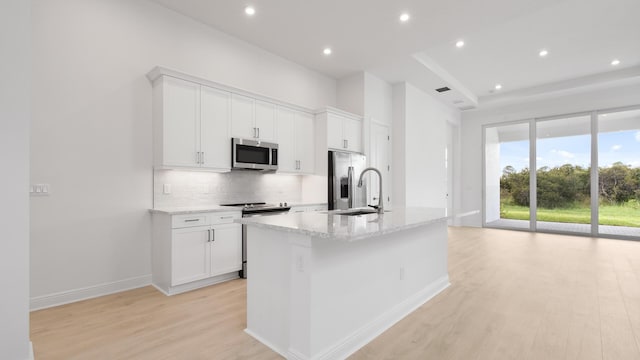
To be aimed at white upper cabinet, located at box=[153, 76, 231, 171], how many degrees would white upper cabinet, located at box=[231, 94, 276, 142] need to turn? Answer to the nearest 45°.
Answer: approximately 90° to its right

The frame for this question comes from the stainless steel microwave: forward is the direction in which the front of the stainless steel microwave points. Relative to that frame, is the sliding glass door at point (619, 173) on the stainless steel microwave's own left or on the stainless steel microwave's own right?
on the stainless steel microwave's own left

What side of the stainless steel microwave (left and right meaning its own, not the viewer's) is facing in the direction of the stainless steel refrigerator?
left

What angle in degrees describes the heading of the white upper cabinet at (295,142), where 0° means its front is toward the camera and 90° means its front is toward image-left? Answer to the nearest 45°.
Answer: approximately 315°

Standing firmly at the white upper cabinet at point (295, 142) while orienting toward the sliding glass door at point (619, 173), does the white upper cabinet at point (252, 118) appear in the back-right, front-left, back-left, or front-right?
back-right

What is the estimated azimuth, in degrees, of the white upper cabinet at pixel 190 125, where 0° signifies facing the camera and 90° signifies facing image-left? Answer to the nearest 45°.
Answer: approximately 315°

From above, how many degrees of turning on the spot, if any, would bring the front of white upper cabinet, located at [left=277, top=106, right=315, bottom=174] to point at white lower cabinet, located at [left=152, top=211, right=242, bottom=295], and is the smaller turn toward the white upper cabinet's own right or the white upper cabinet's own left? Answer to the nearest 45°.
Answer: approximately 90° to the white upper cabinet's own right

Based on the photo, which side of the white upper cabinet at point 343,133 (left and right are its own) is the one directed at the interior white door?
left

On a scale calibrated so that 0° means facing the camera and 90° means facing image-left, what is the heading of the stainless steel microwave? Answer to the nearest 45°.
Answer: approximately 315°
